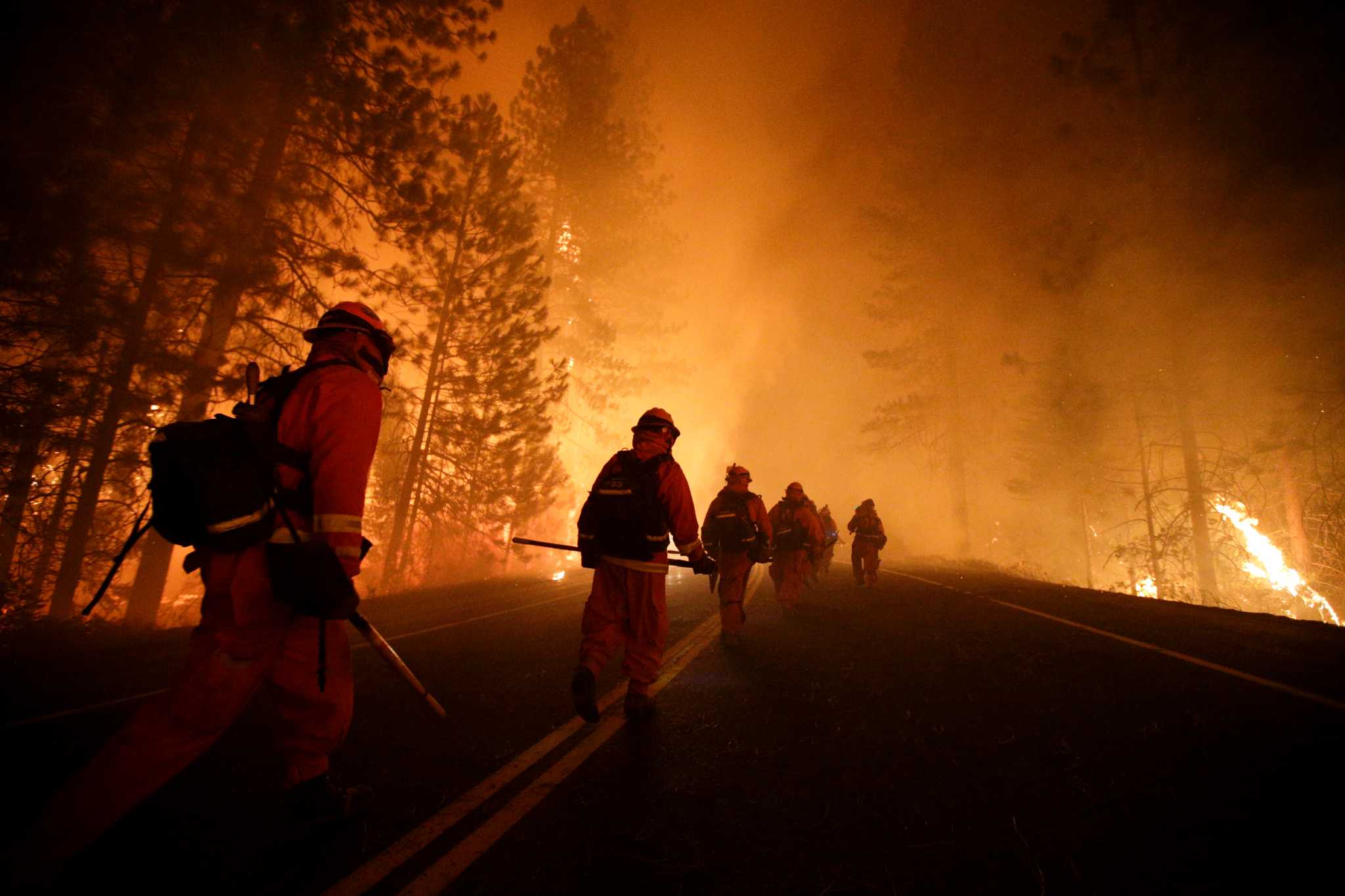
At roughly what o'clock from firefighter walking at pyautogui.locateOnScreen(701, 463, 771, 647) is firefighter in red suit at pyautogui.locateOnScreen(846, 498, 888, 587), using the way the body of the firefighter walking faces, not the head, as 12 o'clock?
The firefighter in red suit is roughly at 1 o'clock from the firefighter walking.

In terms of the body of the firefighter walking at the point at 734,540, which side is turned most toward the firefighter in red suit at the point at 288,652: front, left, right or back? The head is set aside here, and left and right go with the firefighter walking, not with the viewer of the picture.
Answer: back

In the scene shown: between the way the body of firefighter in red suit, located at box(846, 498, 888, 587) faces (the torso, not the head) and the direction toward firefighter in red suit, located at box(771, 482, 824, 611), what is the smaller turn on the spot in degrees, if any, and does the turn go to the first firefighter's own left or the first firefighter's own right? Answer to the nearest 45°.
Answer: approximately 180°

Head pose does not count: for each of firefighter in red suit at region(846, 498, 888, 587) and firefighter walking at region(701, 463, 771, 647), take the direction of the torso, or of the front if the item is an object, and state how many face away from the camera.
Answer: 2

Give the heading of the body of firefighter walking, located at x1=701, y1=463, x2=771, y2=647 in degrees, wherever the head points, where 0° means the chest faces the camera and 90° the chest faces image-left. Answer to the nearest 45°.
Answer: approximately 180°

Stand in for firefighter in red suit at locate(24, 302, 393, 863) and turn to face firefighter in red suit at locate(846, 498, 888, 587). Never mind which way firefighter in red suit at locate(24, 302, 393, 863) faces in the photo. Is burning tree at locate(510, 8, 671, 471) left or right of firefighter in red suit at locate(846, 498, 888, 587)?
left

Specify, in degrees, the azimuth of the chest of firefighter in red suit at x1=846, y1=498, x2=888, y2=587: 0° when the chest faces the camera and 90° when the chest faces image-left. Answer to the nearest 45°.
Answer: approximately 180°

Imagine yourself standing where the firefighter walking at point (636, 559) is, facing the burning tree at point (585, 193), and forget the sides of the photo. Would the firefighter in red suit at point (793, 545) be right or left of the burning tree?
right

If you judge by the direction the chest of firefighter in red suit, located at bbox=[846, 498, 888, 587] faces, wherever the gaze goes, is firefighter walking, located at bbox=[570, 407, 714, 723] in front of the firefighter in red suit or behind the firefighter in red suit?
behind

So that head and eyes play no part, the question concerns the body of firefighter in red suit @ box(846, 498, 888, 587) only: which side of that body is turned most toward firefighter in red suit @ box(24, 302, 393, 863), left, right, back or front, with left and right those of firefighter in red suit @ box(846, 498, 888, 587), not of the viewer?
back
